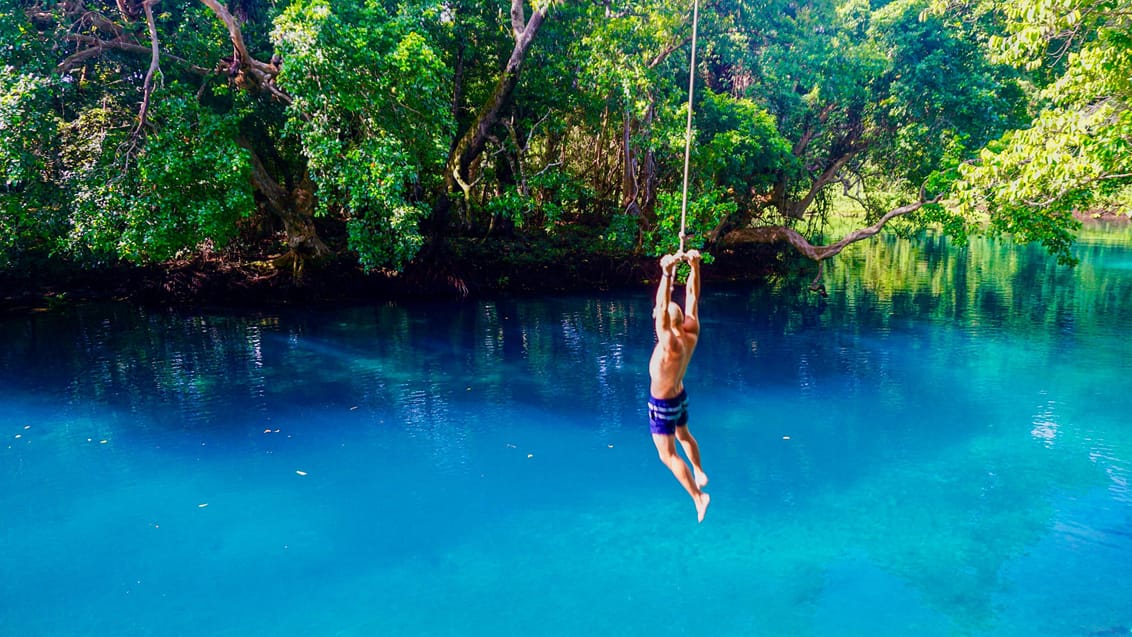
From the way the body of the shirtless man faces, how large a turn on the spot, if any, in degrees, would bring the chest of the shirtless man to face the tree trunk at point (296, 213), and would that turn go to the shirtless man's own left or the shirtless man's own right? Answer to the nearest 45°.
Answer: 0° — they already face it

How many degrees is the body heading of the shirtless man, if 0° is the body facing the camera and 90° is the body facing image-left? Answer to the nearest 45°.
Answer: approximately 135°

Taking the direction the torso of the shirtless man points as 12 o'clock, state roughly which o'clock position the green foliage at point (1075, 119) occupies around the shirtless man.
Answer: The green foliage is roughly at 3 o'clock from the shirtless man.

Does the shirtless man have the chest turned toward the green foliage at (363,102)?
yes

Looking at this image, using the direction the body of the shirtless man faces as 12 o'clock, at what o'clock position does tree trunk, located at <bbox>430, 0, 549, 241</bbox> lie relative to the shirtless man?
The tree trunk is roughly at 1 o'clock from the shirtless man.

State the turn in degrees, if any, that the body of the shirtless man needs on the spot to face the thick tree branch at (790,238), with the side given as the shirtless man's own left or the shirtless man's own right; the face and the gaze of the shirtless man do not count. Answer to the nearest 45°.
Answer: approximately 45° to the shirtless man's own right

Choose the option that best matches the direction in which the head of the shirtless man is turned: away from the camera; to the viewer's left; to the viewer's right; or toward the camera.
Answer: away from the camera

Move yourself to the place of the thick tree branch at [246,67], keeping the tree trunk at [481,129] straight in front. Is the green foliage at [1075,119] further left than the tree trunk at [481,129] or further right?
right

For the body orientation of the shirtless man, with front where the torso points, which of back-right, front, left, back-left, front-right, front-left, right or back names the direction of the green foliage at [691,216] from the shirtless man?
front-right

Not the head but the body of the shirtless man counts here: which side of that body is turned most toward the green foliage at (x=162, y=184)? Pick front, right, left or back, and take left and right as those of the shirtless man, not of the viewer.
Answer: front
